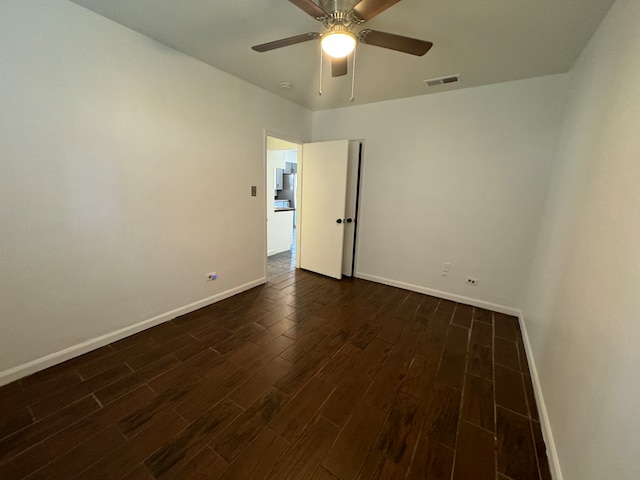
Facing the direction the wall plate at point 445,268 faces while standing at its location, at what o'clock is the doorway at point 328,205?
The doorway is roughly at 3 o'clock from the wall plate.

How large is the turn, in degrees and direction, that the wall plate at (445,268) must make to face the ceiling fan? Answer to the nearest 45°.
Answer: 0° — it already faces it

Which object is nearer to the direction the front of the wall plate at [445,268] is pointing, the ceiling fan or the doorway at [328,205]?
the ceiling fan

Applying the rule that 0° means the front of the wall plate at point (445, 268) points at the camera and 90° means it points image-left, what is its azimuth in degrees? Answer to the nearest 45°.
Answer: approximately 0°

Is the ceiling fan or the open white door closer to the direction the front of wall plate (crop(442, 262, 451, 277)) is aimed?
the ceiling fan

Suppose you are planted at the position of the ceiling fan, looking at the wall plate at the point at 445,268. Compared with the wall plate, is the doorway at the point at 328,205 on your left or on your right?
left

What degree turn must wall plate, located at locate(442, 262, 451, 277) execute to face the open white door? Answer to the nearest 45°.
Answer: approximately 90° to its right

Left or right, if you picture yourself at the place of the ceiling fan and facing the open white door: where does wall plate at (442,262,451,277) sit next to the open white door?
right
